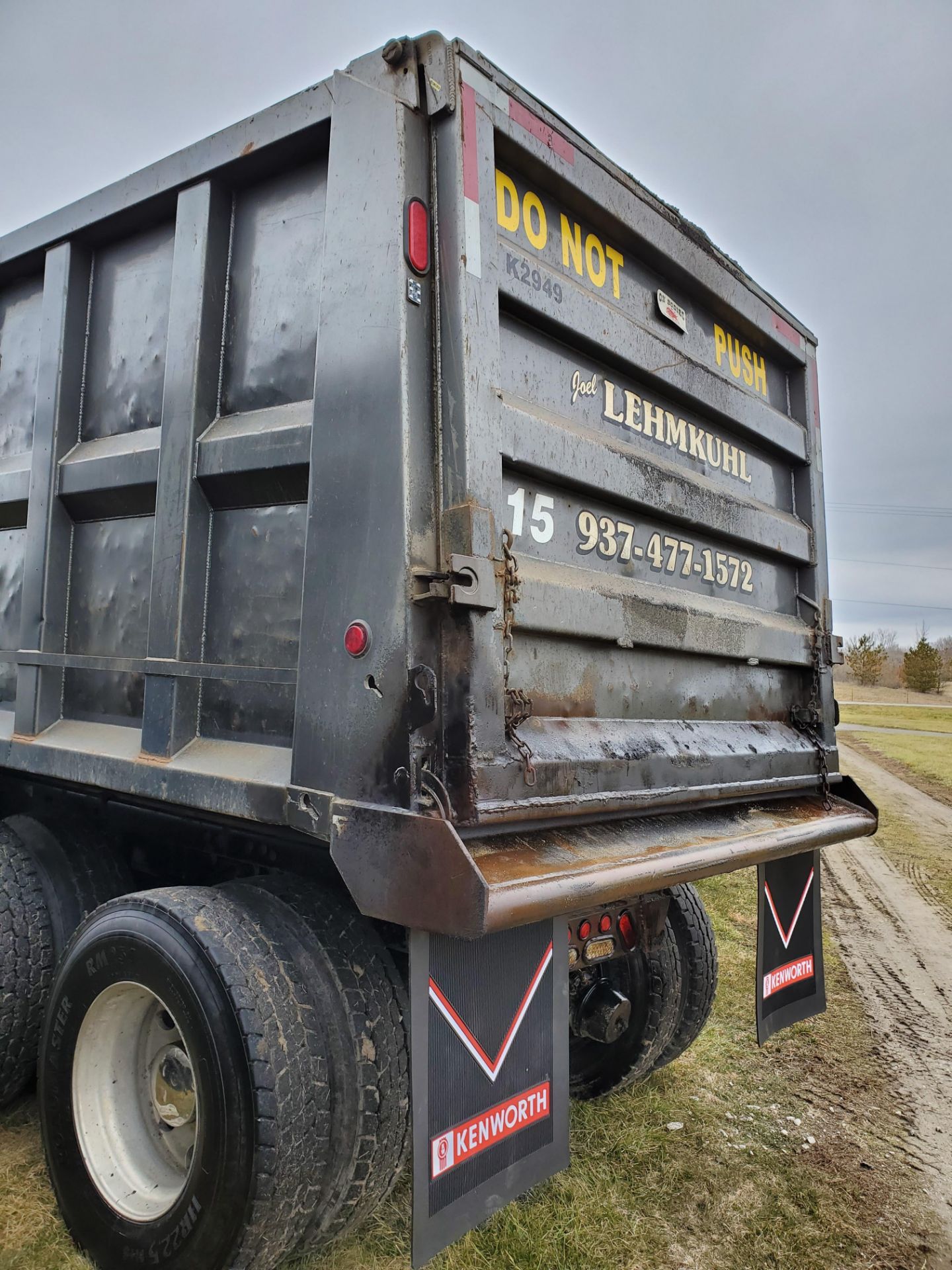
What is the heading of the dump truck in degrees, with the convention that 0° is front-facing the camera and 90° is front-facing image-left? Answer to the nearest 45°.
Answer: approximately 135°
